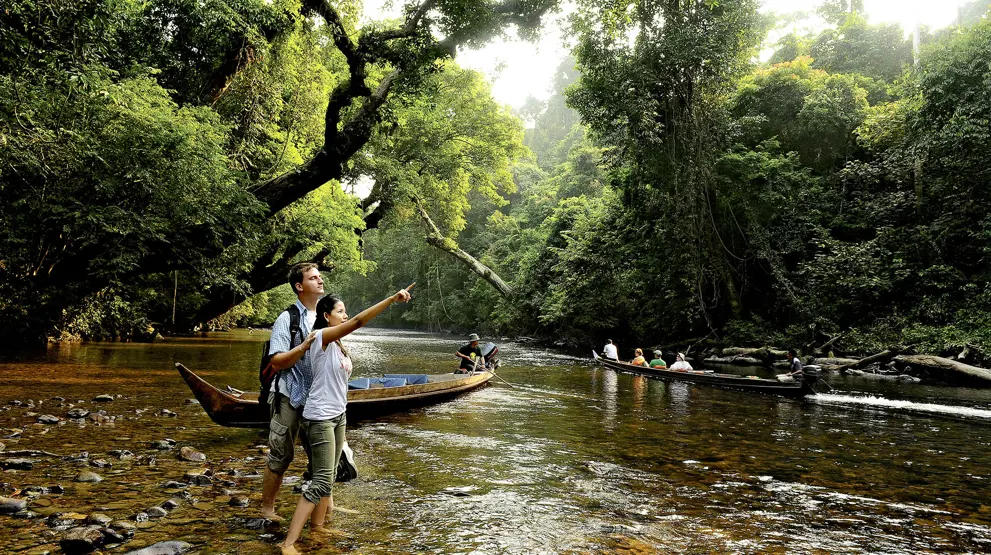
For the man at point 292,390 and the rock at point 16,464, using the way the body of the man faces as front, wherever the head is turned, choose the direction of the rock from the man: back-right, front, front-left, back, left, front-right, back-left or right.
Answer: back-left

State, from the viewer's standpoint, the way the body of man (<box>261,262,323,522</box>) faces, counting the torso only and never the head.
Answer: to the viewer's right

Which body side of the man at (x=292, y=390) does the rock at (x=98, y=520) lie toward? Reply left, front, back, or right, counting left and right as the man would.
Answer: back

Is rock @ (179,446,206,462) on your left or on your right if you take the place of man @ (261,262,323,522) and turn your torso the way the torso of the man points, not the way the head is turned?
on your left

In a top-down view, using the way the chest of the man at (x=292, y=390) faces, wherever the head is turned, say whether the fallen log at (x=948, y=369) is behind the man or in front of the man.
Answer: in front

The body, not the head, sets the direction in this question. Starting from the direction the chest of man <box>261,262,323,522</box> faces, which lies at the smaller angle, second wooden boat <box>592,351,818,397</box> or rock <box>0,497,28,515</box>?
the second wooden boat

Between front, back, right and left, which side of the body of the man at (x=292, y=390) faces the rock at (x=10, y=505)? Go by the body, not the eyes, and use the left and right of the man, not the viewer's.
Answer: back

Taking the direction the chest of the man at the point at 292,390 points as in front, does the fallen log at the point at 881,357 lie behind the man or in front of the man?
in front

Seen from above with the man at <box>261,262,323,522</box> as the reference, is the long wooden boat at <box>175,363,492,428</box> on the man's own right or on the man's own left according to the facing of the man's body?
on the man's own left

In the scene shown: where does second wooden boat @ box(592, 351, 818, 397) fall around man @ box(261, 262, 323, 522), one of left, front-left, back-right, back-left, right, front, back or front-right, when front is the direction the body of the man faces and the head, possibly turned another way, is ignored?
front-left

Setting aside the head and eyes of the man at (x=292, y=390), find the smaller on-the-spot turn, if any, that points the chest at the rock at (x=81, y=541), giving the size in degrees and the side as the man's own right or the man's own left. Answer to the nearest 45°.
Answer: approximately 180°

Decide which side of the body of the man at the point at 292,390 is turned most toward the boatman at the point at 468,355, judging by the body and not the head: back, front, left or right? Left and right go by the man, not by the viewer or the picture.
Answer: left

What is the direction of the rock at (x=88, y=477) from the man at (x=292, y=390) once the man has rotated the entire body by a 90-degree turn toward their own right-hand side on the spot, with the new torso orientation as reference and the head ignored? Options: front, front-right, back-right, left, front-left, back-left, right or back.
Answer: back-right

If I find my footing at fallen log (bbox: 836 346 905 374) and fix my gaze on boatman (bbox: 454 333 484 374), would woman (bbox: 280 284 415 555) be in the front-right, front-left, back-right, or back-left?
front-left
